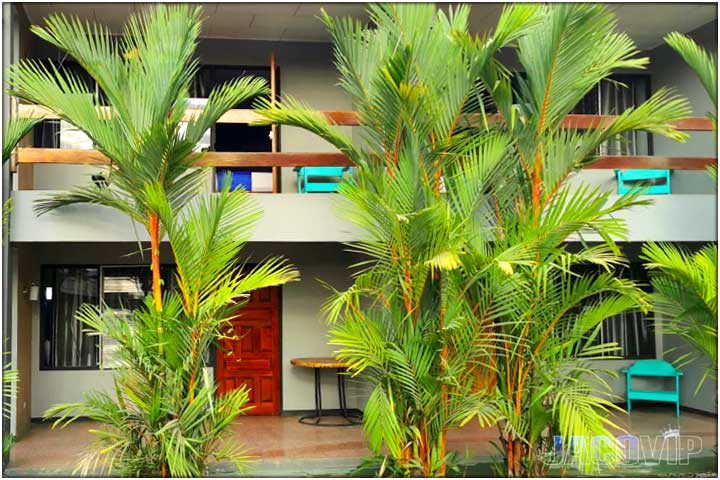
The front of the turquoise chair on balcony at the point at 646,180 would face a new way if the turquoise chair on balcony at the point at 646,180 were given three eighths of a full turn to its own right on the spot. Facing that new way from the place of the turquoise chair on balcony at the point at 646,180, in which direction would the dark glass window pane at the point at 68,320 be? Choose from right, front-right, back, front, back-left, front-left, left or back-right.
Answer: front-left

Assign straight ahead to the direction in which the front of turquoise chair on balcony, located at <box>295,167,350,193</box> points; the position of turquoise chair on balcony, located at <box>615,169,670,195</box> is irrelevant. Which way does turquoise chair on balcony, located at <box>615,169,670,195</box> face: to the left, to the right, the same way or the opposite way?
the same way

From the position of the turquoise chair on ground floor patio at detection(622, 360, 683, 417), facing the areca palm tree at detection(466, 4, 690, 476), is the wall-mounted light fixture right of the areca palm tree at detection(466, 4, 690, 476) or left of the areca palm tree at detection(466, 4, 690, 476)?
right

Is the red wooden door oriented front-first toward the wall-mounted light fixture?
no

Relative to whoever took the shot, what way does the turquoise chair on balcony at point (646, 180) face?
facing the viewer

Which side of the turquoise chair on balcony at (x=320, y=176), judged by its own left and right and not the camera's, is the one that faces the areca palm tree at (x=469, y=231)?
front

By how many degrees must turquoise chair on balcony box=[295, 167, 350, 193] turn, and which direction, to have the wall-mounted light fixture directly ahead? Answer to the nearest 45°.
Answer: approximately 90° to its right

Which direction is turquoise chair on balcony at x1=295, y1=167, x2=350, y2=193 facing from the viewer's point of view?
toward the camera

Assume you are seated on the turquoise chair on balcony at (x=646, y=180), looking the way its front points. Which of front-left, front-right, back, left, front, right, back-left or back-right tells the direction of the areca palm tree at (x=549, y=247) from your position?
front

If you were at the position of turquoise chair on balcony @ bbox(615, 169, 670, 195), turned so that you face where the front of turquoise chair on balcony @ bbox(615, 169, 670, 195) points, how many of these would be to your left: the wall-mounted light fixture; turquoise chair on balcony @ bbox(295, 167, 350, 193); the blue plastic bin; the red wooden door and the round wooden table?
0

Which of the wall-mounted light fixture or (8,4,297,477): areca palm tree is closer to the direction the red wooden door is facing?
the areca palm tree

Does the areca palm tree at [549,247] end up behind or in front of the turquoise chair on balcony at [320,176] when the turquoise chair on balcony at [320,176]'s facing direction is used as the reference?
in front

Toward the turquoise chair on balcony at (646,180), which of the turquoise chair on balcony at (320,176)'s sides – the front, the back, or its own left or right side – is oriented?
left

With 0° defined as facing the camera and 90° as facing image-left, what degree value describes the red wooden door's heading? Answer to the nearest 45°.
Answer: approximately 0°

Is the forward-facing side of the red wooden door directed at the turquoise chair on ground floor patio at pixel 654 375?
no

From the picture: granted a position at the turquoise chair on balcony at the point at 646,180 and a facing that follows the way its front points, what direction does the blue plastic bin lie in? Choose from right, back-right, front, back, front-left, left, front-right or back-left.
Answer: right

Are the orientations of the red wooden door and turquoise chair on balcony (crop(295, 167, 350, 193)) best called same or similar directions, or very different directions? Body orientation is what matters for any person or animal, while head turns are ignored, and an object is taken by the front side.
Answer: same or similar directions

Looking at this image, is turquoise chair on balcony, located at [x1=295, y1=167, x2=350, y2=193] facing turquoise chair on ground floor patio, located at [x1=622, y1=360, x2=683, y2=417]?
no

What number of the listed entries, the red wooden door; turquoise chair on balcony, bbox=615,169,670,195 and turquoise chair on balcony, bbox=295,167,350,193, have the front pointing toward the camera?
3

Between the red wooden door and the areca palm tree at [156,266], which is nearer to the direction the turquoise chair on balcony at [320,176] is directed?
the areca palm tree
